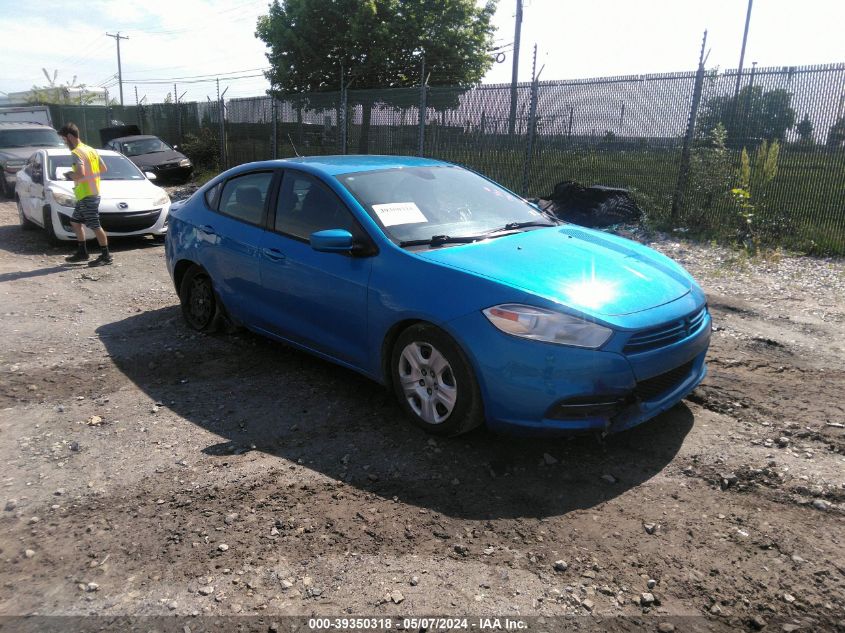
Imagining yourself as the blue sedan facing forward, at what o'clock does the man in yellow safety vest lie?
The man in yellow safety vest is roughly at 6 o'clock from the blue sedan.

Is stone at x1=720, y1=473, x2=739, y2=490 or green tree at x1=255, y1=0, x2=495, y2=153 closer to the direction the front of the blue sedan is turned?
the stone

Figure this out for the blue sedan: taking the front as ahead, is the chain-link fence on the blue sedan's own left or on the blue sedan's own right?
on the blue sedan's own left

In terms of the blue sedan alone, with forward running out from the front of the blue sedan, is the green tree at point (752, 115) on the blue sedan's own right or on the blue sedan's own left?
on the blue sedan's own left

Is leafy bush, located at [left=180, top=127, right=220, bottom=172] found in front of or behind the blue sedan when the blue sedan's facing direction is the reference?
behind

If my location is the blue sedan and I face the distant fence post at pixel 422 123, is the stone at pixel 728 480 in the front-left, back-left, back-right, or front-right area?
back-right

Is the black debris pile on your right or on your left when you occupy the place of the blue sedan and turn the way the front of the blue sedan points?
on your left

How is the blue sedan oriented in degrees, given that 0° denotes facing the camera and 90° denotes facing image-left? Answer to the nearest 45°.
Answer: approximately 315°

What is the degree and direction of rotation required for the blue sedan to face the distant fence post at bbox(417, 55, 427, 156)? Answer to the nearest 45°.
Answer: approximately 135° to its left
